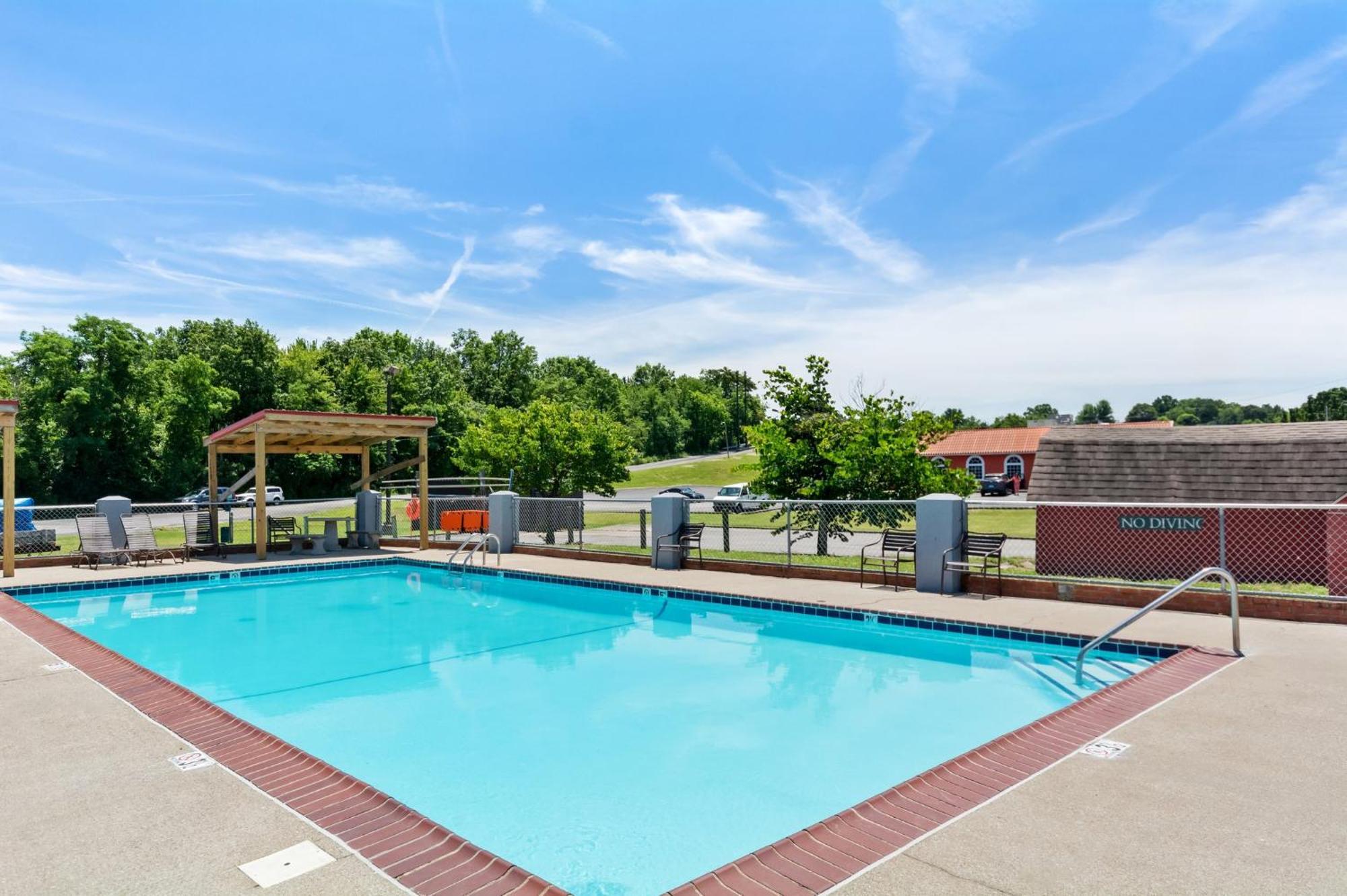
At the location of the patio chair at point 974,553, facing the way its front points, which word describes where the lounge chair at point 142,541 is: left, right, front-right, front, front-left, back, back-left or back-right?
front-right

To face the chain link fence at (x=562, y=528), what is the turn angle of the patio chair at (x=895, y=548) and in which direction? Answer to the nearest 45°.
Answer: approximately 90° to its right

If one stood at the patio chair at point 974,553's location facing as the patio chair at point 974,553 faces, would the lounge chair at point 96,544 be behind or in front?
in front

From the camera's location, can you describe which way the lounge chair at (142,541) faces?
facing the viewer and to the right of the viewer

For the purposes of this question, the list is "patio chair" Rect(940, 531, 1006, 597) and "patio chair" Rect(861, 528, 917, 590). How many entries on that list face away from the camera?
0

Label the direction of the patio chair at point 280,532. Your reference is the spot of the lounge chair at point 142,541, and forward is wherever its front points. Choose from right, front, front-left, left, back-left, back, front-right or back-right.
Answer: left

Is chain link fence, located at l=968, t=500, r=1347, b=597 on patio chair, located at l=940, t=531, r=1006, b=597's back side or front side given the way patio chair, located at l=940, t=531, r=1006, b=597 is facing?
on the back side

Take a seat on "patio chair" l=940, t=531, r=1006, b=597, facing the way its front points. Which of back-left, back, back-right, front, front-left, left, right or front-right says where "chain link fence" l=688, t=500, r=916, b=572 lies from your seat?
right

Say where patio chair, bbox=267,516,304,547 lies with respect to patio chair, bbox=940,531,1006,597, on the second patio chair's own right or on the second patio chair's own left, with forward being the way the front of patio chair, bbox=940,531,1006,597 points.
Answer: on the second patio chair's own right

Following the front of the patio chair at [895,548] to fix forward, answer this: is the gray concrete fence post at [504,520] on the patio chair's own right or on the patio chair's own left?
on the patio chair's own right

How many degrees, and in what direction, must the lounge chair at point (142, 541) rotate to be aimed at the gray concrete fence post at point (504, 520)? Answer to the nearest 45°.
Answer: approximately 45° to its left
